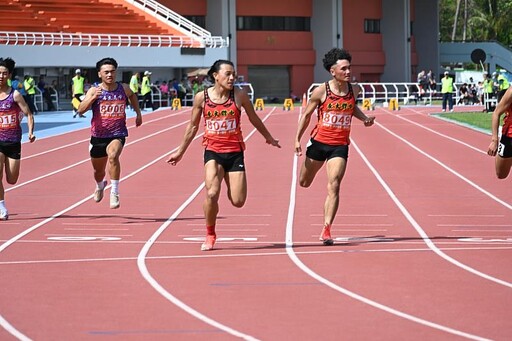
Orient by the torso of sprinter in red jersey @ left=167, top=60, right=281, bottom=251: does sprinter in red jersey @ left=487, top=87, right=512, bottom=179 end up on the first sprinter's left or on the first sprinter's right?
on the first sprinter's left

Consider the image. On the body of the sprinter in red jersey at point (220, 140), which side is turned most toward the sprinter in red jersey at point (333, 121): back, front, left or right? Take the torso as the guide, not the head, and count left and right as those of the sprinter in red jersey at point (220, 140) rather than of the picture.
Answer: left

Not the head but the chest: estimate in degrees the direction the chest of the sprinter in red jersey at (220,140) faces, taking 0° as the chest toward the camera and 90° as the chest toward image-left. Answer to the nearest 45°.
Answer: approximately 0°

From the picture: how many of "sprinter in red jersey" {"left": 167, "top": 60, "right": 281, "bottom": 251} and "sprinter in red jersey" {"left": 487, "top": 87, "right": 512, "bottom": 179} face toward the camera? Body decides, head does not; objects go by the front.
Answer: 2

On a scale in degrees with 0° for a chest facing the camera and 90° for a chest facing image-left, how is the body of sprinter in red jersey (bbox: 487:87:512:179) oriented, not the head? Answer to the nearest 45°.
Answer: approximately 0°

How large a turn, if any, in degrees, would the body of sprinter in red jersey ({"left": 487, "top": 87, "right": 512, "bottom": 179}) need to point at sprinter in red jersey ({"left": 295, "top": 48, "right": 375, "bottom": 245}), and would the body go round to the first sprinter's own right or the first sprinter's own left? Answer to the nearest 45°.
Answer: approximately 90° to the first sprinter's own right

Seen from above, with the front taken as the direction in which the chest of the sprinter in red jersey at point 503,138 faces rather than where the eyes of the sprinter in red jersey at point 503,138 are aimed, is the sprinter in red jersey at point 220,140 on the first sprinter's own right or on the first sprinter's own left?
on the first sprinter's own right
